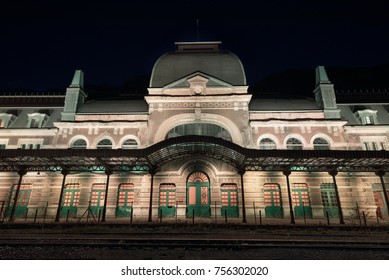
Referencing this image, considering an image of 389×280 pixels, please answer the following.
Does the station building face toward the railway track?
yes

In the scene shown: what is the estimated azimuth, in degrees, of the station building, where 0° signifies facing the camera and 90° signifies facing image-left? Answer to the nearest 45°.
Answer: approximately 0°
